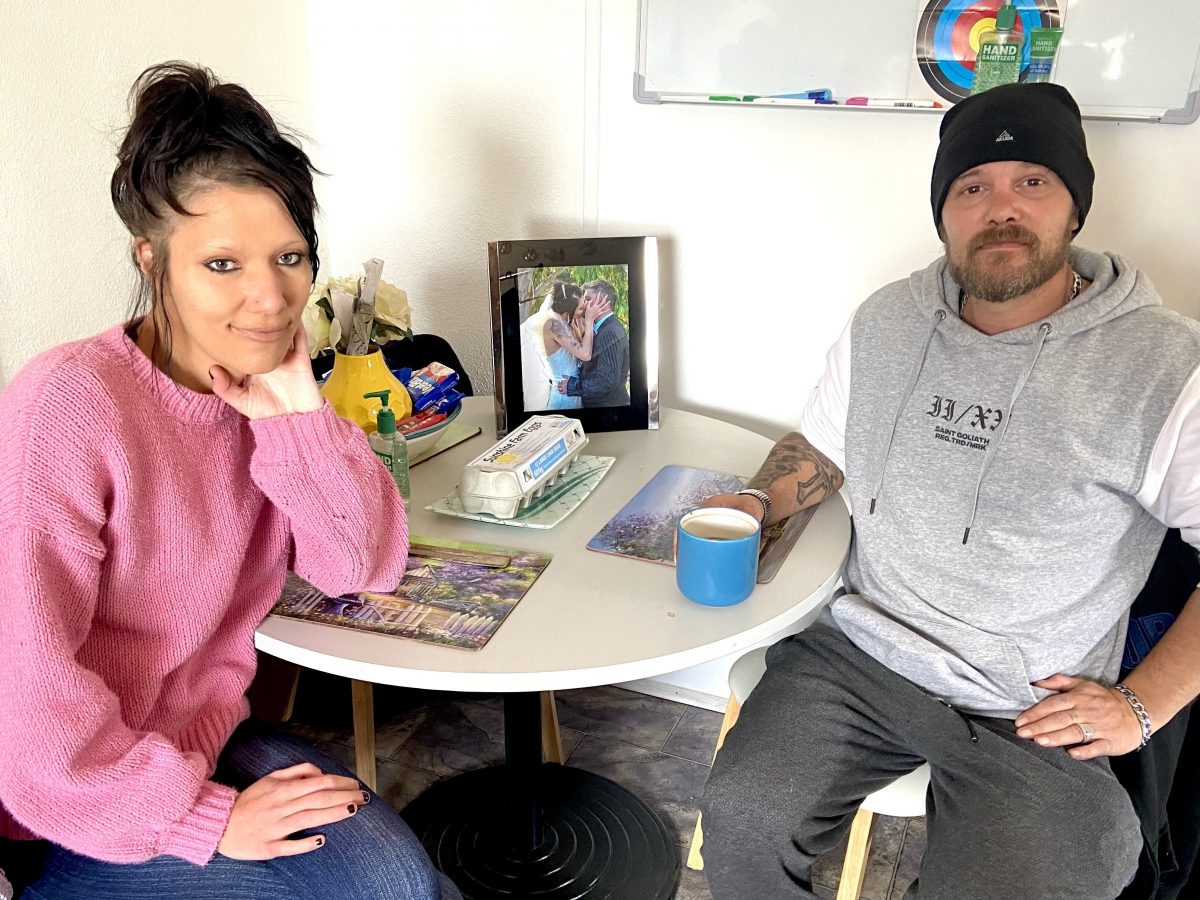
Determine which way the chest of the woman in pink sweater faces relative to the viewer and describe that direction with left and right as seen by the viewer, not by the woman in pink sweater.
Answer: facing the viewer and to the right of the viewer

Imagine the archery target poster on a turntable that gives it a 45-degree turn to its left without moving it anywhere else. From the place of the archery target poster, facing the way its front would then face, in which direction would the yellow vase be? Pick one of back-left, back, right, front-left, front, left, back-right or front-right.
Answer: right

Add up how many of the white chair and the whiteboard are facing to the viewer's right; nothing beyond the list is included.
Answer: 0

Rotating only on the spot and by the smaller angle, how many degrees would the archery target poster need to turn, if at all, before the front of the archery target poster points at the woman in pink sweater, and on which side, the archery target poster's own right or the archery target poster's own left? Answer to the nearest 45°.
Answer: approximately 45° to the archery target poster's own right

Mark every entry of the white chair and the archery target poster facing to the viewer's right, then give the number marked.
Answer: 0

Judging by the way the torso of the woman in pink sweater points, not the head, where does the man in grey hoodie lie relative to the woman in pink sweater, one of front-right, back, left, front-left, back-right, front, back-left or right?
front-left

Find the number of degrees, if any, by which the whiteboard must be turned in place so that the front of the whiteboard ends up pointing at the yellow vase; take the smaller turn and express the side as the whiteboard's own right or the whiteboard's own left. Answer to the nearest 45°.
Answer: approximately 45° to the whiteboard's own right
